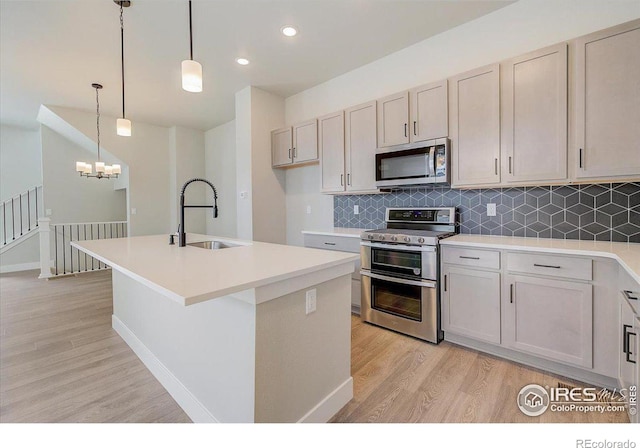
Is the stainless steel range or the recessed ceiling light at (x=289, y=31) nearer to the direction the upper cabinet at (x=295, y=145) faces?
the recessed ceiling light

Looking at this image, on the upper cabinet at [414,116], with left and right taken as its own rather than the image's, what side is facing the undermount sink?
front

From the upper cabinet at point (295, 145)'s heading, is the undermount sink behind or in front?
in front

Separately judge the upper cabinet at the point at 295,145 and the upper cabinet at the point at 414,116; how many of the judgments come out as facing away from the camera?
0

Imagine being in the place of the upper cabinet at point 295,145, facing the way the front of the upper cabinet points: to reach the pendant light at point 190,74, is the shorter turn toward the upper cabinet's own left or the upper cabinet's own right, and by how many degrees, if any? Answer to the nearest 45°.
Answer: approximately 45° to the upper cabinet's own left

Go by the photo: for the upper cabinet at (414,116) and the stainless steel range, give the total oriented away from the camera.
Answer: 0

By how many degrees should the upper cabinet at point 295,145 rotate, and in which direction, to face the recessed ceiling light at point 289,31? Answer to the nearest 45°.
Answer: approximately 45° to its left
